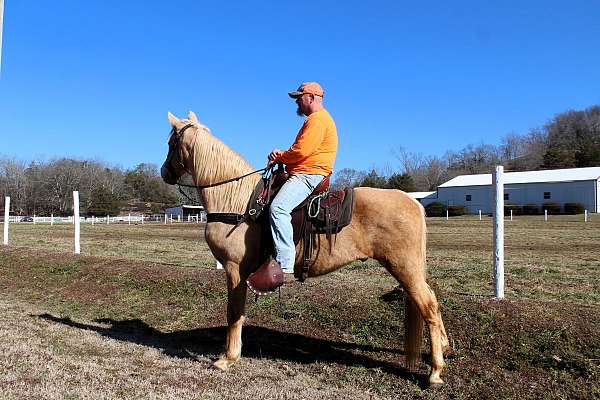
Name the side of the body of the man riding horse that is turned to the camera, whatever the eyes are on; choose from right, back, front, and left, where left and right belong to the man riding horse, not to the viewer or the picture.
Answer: left

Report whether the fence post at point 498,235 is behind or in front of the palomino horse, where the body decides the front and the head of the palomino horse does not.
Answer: behind

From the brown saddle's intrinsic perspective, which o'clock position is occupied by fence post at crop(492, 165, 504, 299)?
The fence post is roughly at 5 o'clock from the brown saddle.

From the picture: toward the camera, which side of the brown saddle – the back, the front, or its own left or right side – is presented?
left

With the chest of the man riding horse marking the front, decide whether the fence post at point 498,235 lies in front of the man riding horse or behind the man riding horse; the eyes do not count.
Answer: behind

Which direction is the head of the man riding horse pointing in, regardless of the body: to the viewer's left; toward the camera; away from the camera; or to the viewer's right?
to the viewer's left

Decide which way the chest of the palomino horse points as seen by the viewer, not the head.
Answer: to the viewer's left
